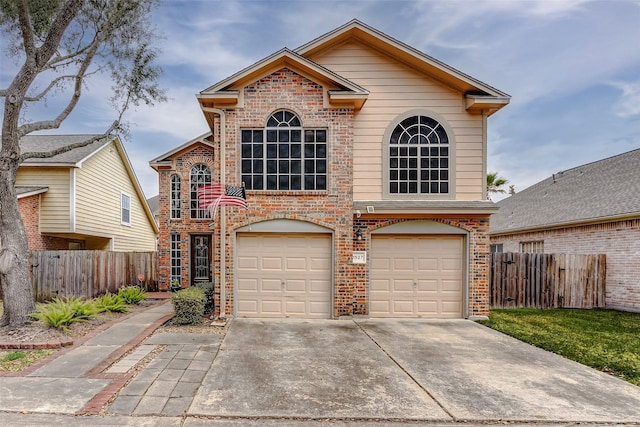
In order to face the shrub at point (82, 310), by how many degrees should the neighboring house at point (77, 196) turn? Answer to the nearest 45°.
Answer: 0° — it already faces it

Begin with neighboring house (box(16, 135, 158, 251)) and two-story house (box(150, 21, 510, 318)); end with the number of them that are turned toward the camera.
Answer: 2

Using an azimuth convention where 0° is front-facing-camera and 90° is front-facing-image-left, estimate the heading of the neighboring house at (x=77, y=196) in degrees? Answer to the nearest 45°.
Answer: approximately 0°

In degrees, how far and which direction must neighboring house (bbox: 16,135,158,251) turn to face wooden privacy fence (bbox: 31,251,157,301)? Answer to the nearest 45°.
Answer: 0° — it already faces it

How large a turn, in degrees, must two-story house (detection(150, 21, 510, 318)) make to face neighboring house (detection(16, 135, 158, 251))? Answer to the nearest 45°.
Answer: approximately 135° to its right
